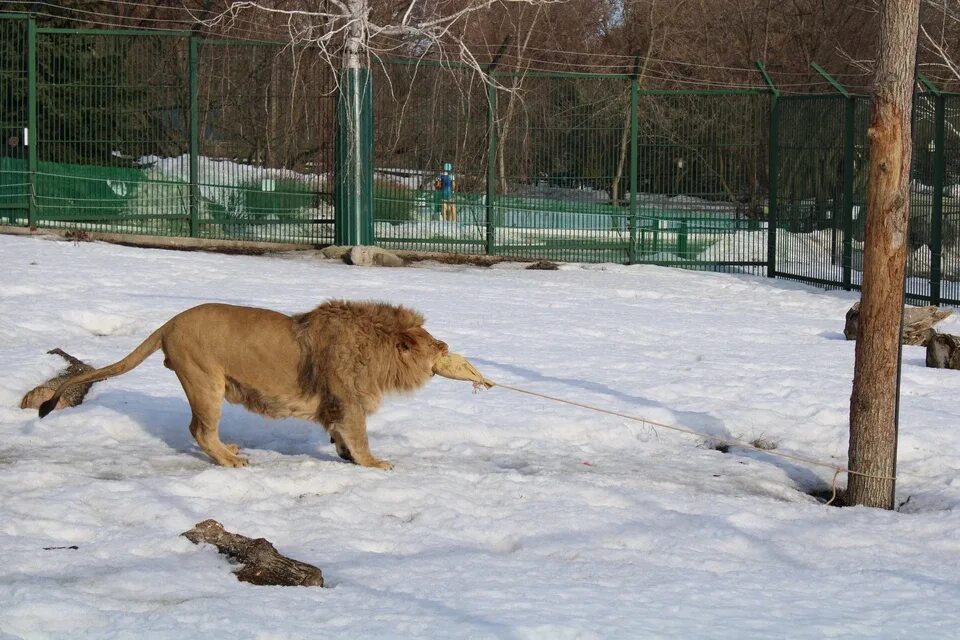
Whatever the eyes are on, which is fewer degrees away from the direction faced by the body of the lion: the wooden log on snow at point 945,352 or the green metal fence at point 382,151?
the wooden log on snow

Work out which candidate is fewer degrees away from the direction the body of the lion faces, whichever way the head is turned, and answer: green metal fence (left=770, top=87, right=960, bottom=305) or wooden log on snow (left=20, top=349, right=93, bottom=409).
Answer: the green metal fence

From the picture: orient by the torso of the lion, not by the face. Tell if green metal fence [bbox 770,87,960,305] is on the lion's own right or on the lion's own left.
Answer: on the lion's own left

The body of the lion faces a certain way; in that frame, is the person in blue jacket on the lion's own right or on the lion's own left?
on the lion's own left

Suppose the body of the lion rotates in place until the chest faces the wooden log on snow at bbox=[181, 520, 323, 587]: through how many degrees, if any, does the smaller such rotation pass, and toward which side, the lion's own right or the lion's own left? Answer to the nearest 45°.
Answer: approximately 90° to the lion's own right

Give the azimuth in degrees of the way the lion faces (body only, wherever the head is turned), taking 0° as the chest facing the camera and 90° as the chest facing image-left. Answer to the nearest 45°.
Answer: approximately 270°

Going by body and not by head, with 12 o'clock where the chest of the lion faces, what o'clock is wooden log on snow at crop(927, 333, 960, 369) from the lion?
The wooden log on snow is roughly at 11 o'clock from the lion.
